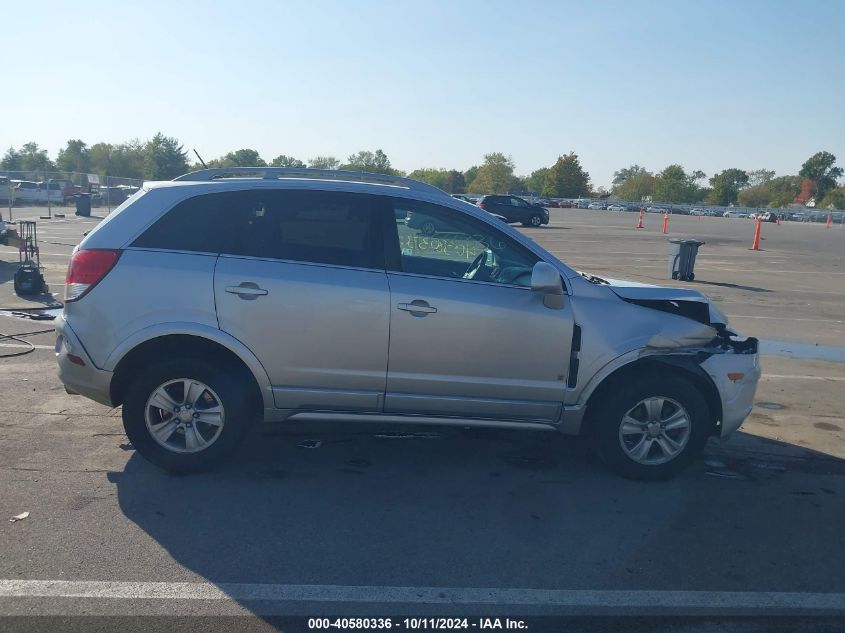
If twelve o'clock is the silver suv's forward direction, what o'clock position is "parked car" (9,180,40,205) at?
The parked car is roughly at 8 o'clock from the silver suv.

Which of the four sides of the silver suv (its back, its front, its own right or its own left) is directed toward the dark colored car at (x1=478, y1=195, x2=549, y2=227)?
left

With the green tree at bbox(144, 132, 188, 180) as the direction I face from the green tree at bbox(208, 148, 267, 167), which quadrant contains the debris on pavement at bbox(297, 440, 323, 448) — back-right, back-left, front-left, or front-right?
back-left

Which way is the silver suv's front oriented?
to the viewer's right

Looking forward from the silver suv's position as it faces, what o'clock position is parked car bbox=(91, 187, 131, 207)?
The parked car is roughly at 8 o'clock from the silver suv.

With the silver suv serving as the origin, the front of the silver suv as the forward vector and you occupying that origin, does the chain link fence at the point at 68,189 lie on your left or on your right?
on your left

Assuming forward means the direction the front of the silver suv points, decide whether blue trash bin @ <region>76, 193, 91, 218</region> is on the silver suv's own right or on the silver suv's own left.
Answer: on the silver suv's own left

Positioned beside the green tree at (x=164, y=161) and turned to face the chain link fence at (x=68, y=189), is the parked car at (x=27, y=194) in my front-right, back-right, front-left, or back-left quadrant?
front-right

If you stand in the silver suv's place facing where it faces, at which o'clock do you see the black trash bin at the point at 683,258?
The black trash bin is roughly at 10 o'clock from the silver suv.

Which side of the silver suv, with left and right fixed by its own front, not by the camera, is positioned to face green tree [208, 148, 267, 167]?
left

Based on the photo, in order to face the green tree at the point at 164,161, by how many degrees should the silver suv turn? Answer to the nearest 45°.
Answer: approximately 90° to its left

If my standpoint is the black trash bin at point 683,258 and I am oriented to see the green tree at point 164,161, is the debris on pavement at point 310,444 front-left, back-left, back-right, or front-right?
back-left

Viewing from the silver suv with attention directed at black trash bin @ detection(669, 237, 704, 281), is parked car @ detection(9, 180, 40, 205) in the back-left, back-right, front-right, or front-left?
front-left
